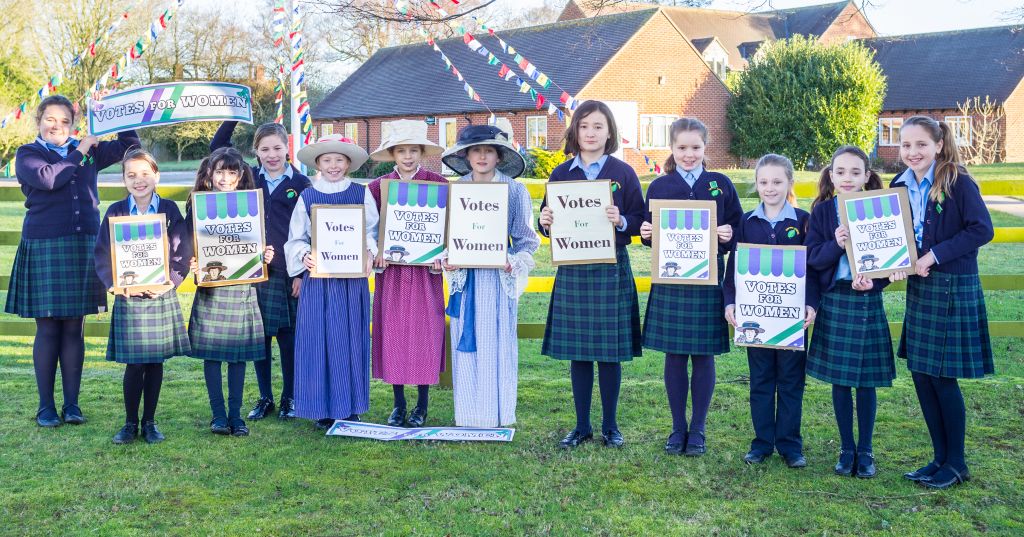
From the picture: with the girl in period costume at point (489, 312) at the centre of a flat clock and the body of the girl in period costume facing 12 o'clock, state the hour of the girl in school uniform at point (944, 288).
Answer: The girl in school uniform is roughly at 10 o'clock from the girl in period costume.

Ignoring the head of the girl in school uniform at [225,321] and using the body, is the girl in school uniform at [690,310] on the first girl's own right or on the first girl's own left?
on the first girl's own left

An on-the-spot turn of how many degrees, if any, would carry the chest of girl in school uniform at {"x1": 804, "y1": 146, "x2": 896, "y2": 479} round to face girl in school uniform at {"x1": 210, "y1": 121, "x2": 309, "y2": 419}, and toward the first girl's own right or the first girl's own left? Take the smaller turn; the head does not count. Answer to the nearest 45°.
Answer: approximately 90° to the first girl's own right

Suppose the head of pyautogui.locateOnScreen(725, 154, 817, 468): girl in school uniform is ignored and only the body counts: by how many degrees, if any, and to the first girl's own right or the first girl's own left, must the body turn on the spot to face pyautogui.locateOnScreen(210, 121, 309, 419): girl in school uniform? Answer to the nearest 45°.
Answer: approximately 90° to the first girl's own right

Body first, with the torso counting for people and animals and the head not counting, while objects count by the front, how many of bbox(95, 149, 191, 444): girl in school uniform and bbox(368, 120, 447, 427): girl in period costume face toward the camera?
2

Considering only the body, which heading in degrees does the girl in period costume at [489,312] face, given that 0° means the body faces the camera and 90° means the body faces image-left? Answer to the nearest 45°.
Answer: approximately 0°

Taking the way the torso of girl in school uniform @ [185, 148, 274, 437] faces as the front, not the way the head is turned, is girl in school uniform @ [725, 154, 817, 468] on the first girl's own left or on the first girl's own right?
on the first girl's own left

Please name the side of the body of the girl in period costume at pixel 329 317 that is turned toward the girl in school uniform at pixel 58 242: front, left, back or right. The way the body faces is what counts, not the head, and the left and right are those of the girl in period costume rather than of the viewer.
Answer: right
